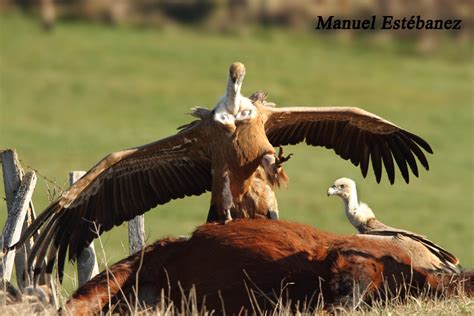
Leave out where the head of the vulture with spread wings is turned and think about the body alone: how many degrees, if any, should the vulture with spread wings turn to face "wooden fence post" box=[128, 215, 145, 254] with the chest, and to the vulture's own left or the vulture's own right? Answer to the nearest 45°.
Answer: approximately 135° to the vulture's own right

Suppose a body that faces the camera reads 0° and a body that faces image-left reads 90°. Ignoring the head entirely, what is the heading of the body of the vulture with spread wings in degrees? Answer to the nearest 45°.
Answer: approximately 0°

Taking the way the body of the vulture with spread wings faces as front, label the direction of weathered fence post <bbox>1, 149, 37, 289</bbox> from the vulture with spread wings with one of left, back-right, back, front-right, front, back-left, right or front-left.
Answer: right

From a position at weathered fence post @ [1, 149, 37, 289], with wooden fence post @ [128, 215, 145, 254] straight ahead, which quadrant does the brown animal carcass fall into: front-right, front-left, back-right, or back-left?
front-right

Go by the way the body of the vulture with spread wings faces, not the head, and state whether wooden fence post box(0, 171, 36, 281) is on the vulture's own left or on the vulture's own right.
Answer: on the vulture's own right

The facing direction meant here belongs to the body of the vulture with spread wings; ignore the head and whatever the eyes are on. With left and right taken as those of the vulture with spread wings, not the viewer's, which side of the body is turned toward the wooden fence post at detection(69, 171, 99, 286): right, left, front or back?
right
